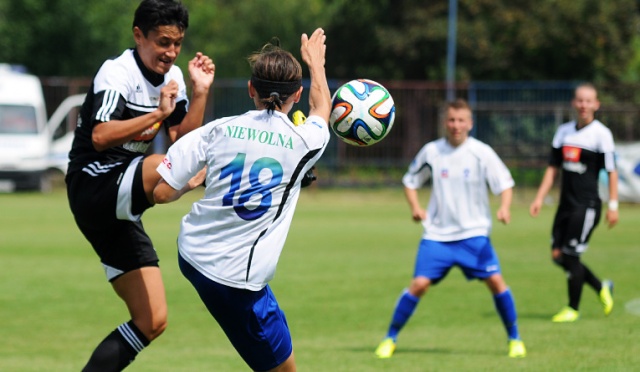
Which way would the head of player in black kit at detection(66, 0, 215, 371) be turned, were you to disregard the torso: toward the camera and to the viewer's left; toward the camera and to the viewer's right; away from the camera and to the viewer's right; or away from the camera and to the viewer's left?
toward the camera and to the viewer's right

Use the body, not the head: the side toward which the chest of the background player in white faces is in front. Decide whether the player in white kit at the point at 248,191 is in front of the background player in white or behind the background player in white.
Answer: in front

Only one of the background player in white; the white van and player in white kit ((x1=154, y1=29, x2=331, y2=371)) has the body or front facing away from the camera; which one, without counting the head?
the player in white kit

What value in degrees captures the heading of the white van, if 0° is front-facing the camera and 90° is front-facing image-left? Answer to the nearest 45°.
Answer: approximately 0°

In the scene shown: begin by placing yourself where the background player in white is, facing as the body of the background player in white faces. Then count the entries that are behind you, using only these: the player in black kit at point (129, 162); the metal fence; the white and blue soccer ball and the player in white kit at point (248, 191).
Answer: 1

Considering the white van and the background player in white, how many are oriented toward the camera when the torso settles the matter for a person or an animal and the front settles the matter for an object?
2

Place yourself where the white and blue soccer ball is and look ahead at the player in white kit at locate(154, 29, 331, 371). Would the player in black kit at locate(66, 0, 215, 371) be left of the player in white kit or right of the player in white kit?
right

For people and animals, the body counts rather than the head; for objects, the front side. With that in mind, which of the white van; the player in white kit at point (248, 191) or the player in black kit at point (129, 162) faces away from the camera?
the player in white kit

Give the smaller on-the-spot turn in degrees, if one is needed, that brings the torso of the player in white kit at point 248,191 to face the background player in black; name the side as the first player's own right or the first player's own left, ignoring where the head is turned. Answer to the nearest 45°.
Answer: approximately 45° to the first player's own right

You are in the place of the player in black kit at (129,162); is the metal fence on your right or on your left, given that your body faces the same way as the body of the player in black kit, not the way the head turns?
on your left

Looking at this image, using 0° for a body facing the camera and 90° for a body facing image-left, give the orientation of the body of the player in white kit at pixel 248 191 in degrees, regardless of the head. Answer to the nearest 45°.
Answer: approximately 180°

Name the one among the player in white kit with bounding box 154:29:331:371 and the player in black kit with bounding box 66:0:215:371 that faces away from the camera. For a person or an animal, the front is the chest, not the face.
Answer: the player in white kit

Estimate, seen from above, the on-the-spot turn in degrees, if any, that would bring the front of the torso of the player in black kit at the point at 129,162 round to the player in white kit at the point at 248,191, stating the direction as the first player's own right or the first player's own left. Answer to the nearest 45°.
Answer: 0° — they already face them
